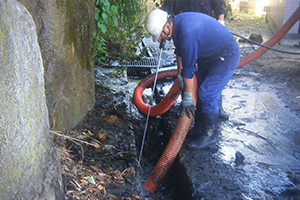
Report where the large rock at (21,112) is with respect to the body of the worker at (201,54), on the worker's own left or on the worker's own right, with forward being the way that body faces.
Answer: on the worker's own left

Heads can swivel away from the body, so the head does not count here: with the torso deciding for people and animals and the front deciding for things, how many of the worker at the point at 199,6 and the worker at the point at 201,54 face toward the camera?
1

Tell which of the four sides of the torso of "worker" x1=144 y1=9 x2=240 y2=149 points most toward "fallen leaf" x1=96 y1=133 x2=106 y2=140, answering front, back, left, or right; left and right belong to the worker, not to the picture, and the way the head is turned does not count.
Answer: front

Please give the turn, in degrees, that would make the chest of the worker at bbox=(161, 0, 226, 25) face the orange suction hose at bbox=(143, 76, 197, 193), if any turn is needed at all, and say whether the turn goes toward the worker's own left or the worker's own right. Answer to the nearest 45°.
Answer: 0° — they already face it

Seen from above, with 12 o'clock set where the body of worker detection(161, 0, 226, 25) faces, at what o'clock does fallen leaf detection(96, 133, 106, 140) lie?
The fallen leaf is roughly at 1 o'clock from the worker.

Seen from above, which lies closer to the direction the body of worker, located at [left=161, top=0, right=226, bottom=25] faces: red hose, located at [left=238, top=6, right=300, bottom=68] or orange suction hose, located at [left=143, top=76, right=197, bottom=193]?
the orange suction hose

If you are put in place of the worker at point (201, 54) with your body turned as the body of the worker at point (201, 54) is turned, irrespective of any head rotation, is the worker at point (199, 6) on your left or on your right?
on your right

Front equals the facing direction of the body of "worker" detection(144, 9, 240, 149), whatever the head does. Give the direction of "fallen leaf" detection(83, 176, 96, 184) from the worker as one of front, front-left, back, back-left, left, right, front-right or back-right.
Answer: front-left

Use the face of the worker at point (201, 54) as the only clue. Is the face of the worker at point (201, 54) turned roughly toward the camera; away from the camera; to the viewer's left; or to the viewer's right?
to the viewer's left

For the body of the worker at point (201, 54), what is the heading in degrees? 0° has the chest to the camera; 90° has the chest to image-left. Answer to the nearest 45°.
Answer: approximately 90°

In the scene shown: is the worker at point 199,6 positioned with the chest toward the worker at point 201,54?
yes

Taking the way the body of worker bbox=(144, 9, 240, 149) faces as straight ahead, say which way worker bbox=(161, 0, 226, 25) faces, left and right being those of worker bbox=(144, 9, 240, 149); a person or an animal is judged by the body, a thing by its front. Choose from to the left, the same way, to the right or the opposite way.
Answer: to the left
